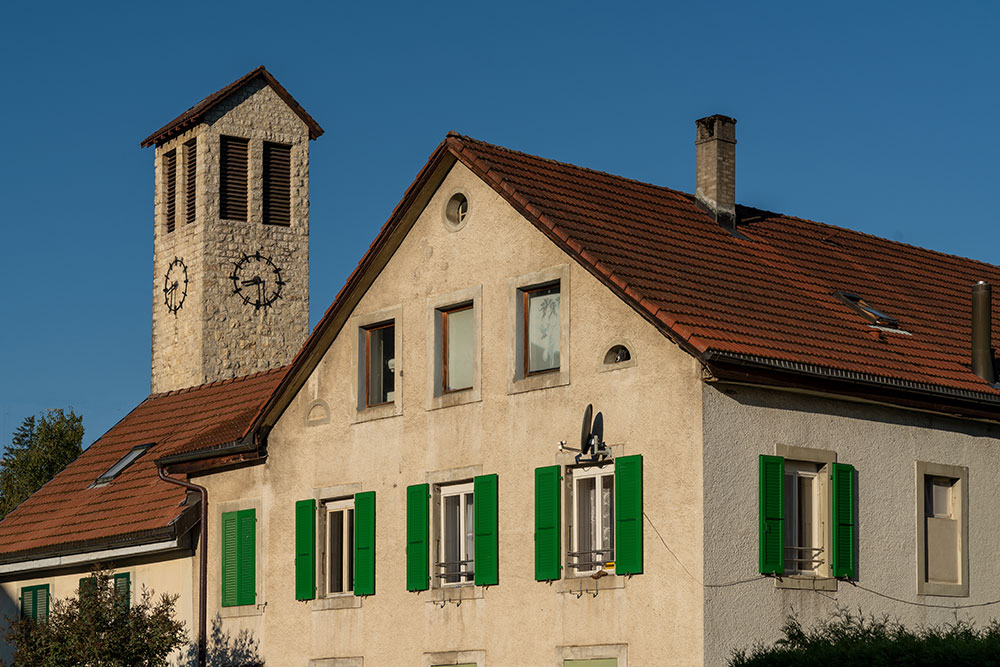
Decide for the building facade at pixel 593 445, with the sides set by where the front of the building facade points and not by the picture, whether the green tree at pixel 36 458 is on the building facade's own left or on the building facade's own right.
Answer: on the building facade's own right

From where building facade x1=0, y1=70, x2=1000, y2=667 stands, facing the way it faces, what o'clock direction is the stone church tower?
The stone church tower is roughly at 4 o'clock from the building facade.

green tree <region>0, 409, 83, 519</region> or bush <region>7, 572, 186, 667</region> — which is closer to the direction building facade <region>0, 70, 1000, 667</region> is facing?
the bush

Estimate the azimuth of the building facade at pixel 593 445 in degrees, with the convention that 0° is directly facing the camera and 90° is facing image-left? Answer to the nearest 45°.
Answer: approximately 45°
